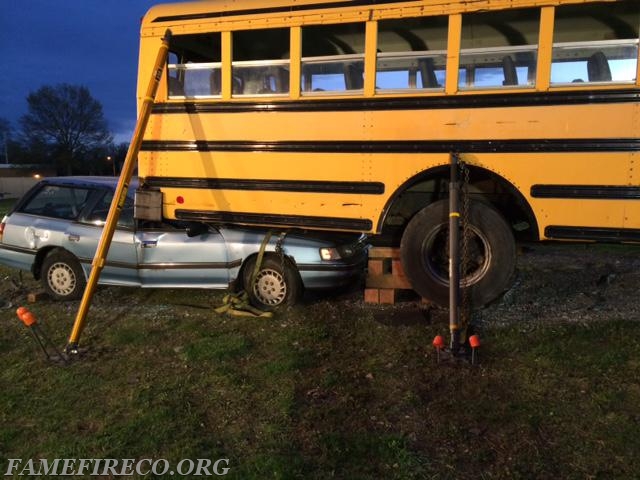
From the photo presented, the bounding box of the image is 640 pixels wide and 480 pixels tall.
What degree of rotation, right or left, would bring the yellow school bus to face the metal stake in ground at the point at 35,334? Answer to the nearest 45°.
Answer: approximately 180°

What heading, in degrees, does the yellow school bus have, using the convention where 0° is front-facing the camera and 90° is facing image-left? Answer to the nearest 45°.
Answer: approximately 270°
